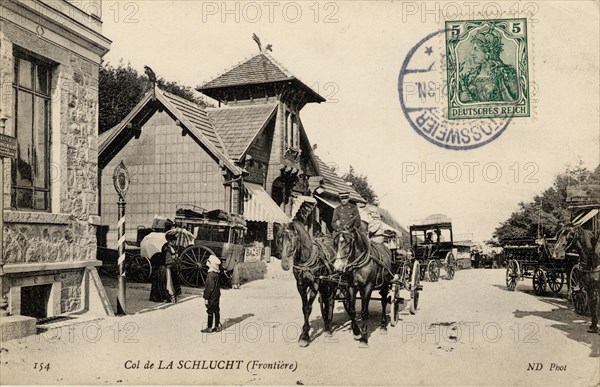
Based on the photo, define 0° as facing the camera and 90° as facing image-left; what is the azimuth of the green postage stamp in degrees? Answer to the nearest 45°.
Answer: approximately 0°

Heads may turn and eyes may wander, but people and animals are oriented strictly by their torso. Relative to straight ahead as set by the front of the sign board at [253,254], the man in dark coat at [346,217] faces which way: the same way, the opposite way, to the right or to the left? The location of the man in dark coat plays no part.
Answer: the same way

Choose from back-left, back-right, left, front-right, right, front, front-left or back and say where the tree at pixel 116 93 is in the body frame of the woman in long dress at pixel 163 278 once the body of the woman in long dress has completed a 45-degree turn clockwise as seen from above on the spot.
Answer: back-left

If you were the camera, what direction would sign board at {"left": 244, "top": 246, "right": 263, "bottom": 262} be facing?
facing the viewer

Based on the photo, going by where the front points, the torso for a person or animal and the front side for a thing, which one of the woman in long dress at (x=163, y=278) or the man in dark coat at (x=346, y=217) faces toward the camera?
the man in dark coat

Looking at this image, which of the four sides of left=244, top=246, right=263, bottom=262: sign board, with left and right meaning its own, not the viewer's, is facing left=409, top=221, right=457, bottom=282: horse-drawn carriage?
left

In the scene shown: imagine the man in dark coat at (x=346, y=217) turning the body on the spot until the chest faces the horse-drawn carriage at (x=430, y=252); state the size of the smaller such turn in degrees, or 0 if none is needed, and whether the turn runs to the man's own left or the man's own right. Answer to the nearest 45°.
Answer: approximately 180°

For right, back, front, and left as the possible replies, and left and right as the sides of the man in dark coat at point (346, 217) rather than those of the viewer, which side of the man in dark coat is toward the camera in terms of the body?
front
